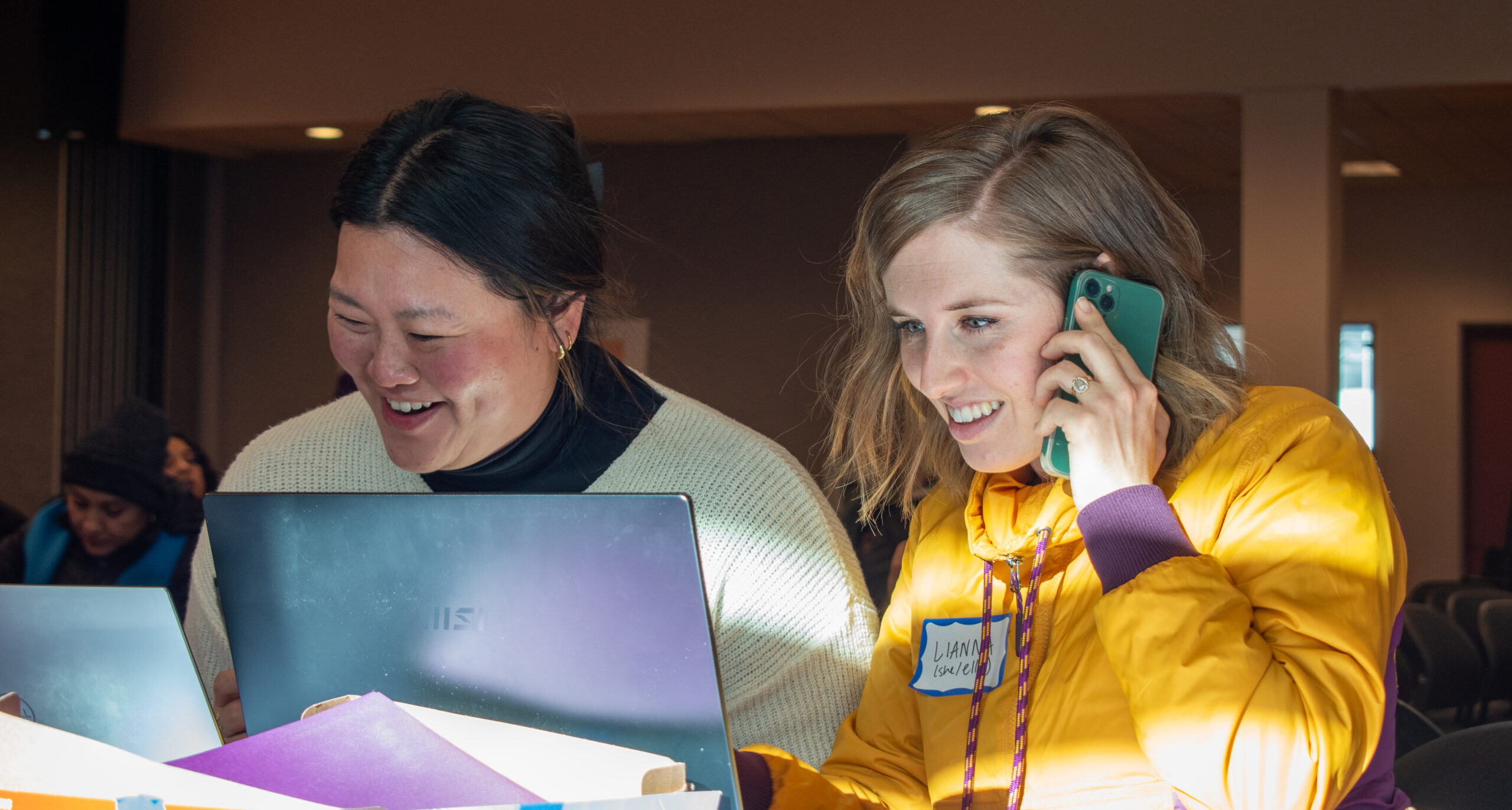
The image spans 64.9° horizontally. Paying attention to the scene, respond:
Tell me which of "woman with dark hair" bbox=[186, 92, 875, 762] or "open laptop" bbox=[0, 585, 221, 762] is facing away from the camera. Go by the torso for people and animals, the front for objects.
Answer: the open laptop

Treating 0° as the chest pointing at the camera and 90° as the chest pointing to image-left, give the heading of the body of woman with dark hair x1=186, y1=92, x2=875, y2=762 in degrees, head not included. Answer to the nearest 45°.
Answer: approximately 45°

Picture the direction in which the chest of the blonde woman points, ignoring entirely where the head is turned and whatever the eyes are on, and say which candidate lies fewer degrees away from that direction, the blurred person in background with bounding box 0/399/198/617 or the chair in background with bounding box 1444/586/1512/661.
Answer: the blurred person in background

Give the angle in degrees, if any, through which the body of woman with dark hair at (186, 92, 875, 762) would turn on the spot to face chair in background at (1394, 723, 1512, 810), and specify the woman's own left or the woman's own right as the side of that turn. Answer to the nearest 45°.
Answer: approximately 135° to the woman's own left

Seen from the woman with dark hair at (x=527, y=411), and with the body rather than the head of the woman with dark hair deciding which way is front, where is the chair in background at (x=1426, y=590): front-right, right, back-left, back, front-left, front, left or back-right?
back

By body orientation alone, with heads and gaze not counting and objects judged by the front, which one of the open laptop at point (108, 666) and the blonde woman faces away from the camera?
the open laptop

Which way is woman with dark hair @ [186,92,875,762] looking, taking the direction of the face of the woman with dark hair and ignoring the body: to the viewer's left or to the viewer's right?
to the viewer's left

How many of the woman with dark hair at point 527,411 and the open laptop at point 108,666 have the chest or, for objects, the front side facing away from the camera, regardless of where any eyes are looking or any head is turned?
1

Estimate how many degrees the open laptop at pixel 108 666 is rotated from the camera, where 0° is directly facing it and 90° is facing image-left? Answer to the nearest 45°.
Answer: approximately 180°

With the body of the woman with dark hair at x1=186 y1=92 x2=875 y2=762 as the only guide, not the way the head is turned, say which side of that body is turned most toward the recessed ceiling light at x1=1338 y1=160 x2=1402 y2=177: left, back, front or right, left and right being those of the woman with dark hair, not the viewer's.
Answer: back
